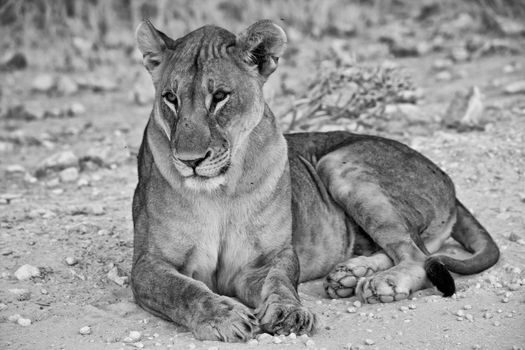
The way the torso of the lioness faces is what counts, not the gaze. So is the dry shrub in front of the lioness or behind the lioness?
behind

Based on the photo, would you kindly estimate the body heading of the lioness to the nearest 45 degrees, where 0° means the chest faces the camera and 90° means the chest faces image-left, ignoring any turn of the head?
approximately 45°

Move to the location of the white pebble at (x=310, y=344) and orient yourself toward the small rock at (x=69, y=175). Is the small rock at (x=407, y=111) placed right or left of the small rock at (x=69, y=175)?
right

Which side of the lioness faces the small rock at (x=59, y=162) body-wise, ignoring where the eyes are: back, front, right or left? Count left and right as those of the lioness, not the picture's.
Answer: right

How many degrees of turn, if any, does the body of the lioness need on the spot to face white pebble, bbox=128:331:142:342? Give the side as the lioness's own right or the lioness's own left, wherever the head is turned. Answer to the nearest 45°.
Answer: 0° — it already faces it

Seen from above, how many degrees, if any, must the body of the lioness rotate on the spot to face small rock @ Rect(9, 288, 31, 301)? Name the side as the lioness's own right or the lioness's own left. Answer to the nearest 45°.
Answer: approximately 45° to the lioness's own right

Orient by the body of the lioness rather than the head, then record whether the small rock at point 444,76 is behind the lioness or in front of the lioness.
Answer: behind

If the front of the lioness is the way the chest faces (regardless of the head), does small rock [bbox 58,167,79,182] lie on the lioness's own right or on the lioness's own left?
on the lioness's own right

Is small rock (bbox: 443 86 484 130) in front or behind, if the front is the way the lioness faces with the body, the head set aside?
behind

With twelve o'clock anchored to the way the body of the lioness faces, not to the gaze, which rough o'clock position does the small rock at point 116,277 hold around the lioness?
The small rock is roughly at 2 o'clock from the lioness.
